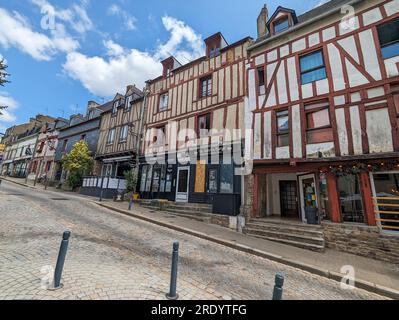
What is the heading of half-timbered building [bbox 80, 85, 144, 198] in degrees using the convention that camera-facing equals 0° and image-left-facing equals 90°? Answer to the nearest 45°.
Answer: approximately 45°

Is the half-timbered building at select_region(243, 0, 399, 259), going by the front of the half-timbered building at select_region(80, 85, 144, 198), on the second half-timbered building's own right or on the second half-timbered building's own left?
on the second half-timbered building's own left

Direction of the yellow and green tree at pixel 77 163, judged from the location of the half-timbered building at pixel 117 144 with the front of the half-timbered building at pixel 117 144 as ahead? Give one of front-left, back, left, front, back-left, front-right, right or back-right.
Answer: right

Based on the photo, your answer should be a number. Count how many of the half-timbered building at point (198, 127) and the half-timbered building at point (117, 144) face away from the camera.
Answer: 0

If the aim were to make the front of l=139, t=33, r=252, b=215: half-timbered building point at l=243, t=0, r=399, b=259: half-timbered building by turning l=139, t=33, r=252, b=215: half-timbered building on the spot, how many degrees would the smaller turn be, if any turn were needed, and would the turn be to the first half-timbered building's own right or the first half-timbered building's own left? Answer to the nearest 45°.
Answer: approximately 90° to the first half-timbered building's own left

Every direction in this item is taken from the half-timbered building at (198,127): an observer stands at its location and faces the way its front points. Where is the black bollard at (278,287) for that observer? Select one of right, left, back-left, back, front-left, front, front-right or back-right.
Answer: front-left

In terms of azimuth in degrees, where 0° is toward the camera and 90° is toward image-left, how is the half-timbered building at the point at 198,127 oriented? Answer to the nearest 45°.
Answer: approximately 45°

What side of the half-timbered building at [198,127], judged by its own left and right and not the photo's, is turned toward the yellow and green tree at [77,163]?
right
